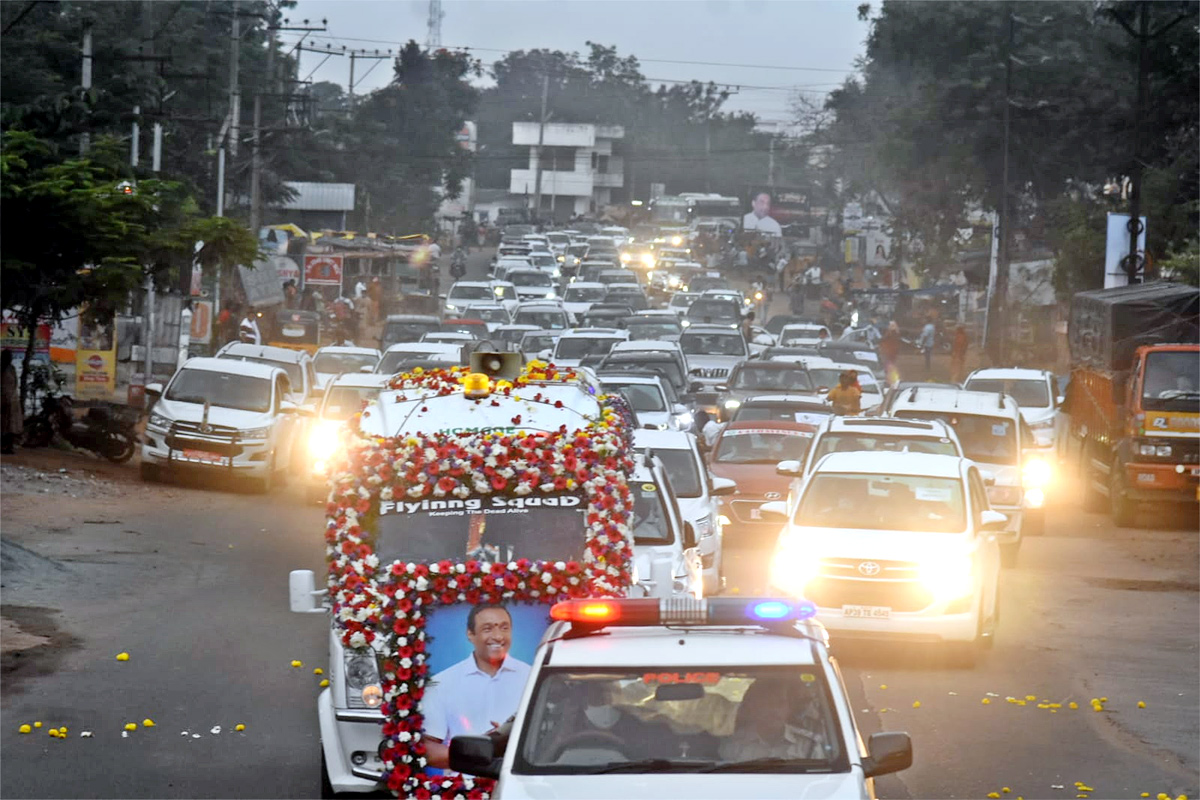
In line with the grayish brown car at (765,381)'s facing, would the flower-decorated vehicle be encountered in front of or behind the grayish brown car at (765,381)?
in front

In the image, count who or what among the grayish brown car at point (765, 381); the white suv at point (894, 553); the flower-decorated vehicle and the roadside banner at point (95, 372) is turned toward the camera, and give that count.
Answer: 4

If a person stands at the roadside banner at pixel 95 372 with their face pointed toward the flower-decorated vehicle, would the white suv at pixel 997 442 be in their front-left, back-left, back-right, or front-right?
front-left

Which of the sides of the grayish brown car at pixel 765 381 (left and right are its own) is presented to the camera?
front

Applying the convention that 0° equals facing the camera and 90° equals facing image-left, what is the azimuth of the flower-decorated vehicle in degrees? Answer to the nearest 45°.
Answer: approximately 0°

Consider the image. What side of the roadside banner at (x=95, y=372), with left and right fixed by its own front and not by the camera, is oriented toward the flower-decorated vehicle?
front

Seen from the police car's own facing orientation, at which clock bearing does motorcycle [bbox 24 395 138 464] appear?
The motorcycle is roughly at 5 o'clock from the police car.

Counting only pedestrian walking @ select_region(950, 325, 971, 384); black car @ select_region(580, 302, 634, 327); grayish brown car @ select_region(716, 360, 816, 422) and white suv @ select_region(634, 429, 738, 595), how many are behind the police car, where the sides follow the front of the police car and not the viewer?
4

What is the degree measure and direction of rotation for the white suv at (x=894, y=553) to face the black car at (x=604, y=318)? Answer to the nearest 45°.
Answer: approximately 180°

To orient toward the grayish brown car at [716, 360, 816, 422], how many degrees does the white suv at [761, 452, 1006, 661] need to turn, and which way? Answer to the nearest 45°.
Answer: approximately 180°

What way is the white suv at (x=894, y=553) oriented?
toward the camera

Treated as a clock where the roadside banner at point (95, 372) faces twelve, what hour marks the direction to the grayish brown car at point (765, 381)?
The grayish brown car is roughly at 10 o'clock from the roadside banner.

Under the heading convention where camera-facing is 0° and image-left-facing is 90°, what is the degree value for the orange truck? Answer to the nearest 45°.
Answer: approximately 315°

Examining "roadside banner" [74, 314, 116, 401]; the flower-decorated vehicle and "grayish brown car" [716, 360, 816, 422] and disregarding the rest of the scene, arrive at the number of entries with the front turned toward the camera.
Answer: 3

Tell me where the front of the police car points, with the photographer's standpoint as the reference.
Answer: facing the viewer

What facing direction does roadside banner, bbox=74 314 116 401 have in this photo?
toward the camera

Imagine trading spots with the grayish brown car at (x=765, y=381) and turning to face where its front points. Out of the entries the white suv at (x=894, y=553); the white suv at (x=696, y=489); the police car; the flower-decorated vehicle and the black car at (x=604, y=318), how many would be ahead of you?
4
